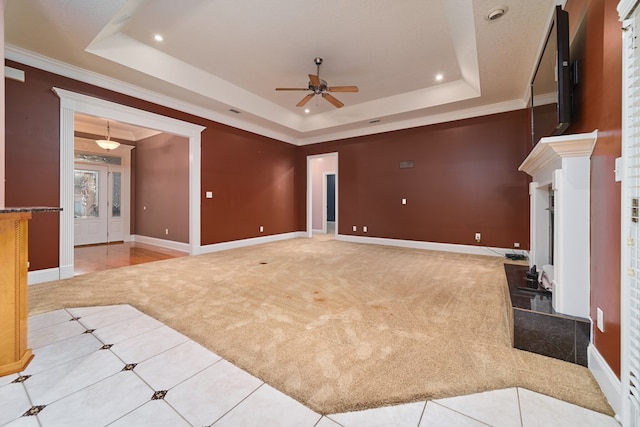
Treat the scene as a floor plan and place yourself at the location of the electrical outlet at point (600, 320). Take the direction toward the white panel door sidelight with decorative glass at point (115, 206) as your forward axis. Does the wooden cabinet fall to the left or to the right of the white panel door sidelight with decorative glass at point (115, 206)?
left

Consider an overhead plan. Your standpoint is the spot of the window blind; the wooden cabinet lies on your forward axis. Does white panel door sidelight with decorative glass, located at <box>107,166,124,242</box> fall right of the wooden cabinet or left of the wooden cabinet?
right

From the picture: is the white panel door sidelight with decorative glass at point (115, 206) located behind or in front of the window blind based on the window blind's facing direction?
in front

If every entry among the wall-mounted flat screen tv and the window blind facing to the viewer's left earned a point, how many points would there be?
2

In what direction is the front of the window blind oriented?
to the viewer's left

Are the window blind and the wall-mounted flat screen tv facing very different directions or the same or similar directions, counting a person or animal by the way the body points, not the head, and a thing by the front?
same or similar directions

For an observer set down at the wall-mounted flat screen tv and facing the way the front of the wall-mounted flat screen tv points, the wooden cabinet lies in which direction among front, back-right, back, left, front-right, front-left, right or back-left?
front-left

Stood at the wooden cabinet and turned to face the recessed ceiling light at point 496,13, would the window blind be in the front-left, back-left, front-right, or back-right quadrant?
front-right

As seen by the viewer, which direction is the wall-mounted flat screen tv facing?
to the viewer's left

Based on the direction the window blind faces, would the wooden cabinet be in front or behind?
in front
